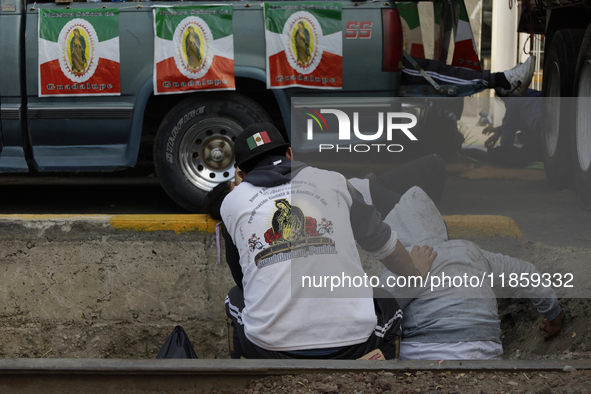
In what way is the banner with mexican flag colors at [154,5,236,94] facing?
toward the camera

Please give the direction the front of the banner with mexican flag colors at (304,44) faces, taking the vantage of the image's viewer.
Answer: facing the viewer

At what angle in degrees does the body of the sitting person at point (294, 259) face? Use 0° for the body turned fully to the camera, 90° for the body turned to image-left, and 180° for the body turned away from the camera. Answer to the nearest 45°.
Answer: approximately 180°

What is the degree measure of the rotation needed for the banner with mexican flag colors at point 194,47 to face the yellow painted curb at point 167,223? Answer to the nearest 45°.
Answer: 0° — it already faces it

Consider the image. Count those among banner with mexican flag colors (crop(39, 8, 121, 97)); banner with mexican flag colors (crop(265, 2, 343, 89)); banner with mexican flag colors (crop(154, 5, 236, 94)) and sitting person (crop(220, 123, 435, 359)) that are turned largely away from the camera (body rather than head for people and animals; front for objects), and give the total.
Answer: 1

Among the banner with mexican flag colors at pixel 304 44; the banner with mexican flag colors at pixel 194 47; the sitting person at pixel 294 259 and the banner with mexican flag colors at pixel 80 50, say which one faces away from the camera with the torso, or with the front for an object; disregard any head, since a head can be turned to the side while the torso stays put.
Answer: the sitting person

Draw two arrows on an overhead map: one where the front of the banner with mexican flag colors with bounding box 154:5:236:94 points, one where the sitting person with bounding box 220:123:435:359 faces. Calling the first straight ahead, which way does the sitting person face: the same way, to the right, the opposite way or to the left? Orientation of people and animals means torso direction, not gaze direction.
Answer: the opposite way

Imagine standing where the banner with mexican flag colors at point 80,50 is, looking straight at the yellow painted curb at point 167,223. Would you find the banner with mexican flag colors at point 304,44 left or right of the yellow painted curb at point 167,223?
left

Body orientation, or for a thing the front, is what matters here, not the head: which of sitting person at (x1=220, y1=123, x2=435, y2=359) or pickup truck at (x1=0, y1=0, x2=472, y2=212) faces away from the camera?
the sitting person

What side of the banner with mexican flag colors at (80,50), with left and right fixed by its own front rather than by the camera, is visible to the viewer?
front

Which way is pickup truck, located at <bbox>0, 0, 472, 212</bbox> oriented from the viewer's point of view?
to the viewer's left

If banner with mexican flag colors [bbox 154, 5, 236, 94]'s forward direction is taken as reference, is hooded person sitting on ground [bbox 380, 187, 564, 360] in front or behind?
in front

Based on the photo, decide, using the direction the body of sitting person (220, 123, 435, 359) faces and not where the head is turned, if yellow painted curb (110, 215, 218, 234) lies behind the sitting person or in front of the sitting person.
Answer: in front

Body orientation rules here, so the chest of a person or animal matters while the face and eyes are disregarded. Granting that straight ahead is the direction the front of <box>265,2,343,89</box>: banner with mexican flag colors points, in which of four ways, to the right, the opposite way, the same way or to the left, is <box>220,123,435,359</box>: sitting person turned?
the opposite way
